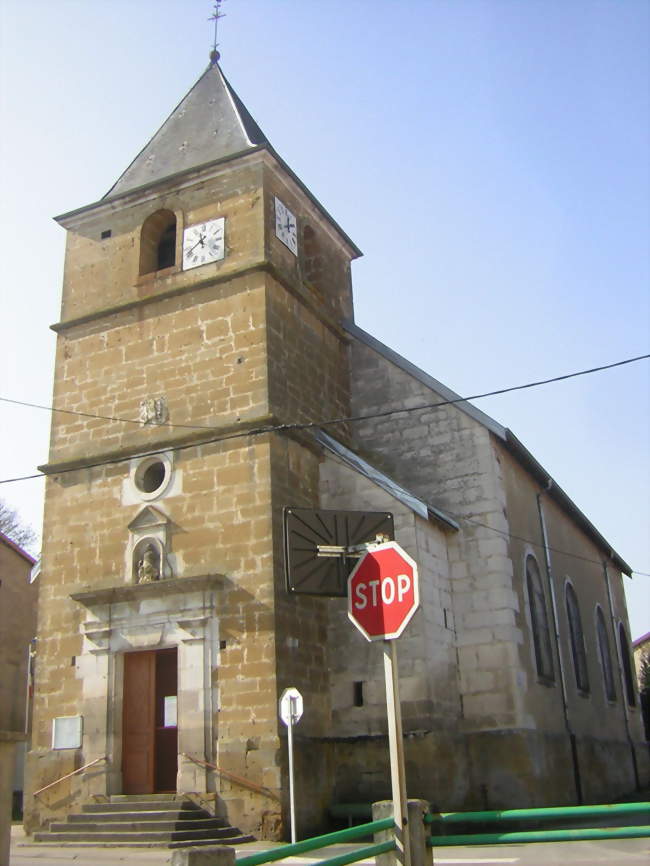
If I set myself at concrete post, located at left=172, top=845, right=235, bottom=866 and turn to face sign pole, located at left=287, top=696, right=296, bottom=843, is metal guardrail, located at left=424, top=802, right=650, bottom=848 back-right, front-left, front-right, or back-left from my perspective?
front-right

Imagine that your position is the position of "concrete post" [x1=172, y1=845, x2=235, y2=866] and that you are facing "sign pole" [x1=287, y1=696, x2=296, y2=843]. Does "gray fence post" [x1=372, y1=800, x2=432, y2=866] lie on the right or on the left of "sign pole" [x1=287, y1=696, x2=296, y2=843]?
right

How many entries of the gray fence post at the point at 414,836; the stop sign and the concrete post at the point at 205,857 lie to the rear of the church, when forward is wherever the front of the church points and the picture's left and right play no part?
0

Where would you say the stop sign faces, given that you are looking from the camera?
facing the viewer and to the left of the viewer

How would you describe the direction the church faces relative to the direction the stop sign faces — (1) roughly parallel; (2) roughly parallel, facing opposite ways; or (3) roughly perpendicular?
roughly parallel

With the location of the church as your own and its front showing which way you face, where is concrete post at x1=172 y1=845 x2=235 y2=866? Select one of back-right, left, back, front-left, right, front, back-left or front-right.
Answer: front-left

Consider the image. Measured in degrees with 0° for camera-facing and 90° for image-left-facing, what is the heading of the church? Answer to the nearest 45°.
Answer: approximately 45°

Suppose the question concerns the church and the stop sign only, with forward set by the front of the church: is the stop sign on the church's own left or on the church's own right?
on the church's own left

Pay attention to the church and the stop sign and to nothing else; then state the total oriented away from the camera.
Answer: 0

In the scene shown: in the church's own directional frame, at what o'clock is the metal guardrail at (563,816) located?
The metal guardrail is roughly at 10 o'clock from the church.

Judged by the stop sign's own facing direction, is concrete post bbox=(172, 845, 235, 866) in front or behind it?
in front

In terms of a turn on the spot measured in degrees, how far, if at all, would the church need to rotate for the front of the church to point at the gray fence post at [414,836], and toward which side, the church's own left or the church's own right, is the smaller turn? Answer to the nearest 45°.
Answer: approximately 45° to the church's own left
